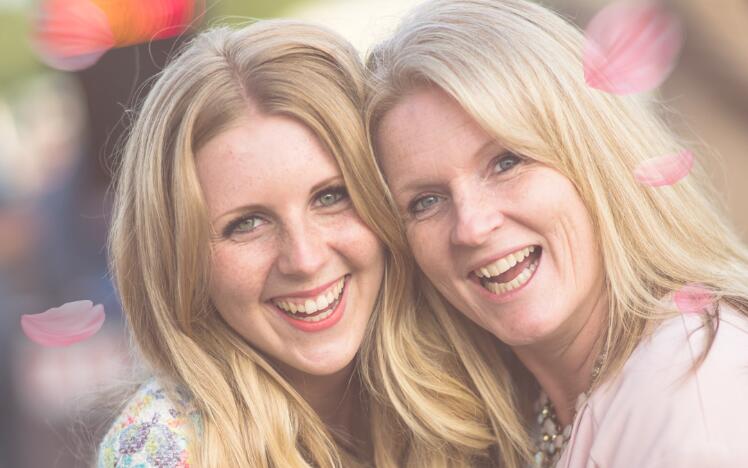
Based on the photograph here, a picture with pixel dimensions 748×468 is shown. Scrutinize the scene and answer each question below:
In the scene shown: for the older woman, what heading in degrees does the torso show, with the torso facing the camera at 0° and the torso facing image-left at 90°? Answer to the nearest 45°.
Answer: approximately 45°

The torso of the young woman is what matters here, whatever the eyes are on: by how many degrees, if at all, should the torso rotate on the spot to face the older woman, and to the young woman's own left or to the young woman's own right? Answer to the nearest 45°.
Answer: approximately 90° to the young woman's own left

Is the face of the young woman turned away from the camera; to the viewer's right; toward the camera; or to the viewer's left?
toward the camera

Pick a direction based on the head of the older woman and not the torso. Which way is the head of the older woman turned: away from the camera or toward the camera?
toward the camera

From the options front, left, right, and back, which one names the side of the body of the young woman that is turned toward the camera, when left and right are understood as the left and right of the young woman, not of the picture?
front

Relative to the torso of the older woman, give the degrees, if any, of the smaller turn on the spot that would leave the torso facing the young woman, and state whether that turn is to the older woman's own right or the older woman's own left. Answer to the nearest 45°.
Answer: approximately 45° to the older woman's own right

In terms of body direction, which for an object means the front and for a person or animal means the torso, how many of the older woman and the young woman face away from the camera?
0
